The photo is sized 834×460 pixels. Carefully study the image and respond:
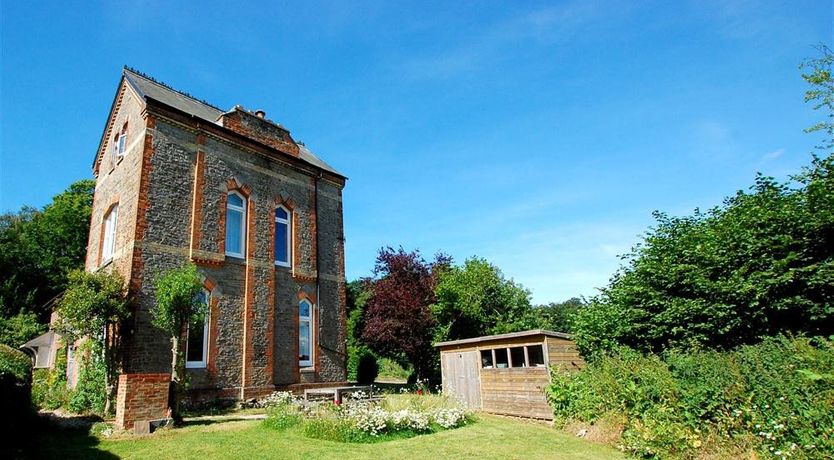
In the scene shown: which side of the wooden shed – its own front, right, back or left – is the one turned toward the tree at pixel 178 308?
front

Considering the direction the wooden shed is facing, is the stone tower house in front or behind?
in front

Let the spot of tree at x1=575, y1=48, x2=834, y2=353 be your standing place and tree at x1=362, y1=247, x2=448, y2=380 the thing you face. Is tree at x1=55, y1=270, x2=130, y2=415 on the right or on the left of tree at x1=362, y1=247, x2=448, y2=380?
left

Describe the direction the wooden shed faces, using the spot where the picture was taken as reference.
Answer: facing the viewer and to the left of the viewer

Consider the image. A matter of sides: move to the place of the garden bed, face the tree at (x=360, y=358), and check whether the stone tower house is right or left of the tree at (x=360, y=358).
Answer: left

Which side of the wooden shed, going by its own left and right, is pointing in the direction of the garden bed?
front

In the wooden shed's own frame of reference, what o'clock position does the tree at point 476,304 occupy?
The tree is roughly at 4 o'clock from the wooden shed.

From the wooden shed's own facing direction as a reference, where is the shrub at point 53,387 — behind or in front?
in front

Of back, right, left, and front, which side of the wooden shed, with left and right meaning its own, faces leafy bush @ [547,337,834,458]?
left

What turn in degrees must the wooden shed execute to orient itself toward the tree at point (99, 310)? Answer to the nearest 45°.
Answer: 0° — it already faces it

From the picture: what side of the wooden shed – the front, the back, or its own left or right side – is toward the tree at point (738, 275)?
left

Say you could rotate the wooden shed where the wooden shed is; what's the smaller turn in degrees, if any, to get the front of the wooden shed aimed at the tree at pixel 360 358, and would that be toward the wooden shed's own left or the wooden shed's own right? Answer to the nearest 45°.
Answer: approximately 90° to the wooden shed's own right
